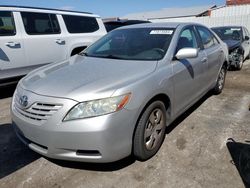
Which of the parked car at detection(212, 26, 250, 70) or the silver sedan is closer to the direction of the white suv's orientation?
the silver sedan

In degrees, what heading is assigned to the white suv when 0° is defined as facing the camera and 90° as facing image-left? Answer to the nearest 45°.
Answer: approximately 45°

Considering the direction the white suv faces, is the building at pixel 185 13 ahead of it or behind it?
behind

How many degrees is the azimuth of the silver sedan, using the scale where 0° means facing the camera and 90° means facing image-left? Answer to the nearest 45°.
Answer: approximately 45°

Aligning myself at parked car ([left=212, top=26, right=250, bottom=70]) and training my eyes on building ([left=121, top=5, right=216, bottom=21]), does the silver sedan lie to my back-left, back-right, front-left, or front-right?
back-left

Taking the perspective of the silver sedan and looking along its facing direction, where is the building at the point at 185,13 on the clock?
The building is roughly at 5 o'clock from the silver sedan.

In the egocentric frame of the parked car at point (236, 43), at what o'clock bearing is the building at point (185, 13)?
The building is roughly at 4 o'clock from the parked car.

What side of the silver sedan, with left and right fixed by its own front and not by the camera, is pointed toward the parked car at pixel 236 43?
back

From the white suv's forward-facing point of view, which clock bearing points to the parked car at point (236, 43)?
The parked car is roughly at 7 o'clock from the white suv.

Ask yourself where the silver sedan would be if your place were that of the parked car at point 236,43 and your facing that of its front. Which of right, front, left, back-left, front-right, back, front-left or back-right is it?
front-left

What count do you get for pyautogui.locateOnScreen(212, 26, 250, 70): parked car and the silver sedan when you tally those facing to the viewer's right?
0

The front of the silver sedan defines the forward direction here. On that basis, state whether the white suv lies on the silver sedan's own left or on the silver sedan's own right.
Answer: on the silver sedan's own right

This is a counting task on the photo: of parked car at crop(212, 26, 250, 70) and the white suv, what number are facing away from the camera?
0
